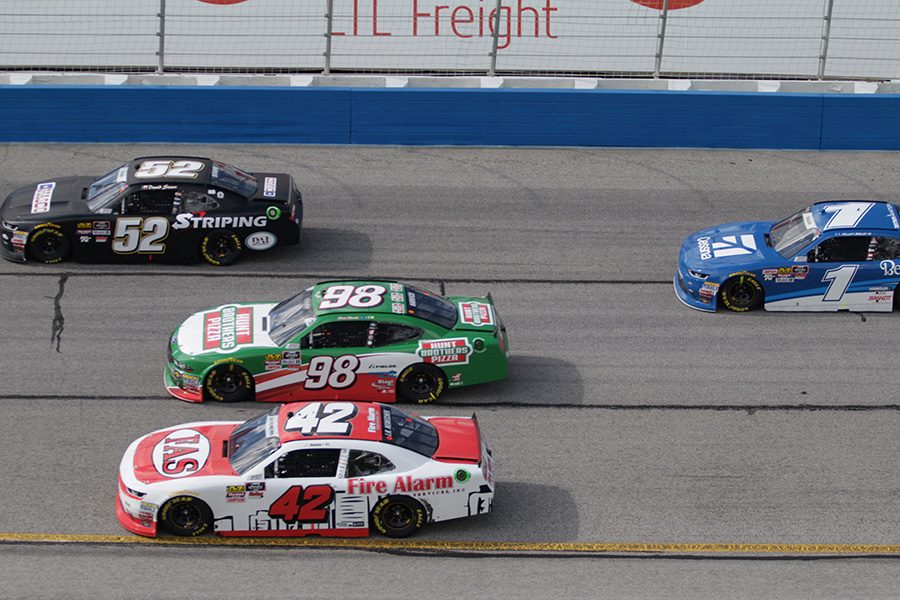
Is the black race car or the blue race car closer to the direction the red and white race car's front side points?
the black race car

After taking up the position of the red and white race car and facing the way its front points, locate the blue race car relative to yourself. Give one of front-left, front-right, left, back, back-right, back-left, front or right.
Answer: back-right

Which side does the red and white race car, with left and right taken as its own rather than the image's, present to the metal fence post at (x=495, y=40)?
right

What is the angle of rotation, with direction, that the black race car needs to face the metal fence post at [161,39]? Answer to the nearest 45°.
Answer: approximately 90° to its right

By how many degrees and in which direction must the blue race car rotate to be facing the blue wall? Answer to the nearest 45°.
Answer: approximately 45° to its right

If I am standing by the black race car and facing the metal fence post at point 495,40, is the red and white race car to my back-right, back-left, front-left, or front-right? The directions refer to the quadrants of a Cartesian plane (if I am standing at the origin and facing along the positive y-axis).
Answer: back-right

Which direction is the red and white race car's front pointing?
to the viewer's left

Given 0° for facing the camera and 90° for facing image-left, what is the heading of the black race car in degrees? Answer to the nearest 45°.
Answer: approximately 90°

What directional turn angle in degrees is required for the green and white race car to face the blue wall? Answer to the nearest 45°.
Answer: approximately 90° to its right

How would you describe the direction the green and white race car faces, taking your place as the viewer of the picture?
facing to the left of the viewer

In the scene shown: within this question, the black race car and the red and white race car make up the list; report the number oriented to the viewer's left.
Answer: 2

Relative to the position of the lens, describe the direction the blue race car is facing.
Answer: facing to the left of the viewer
